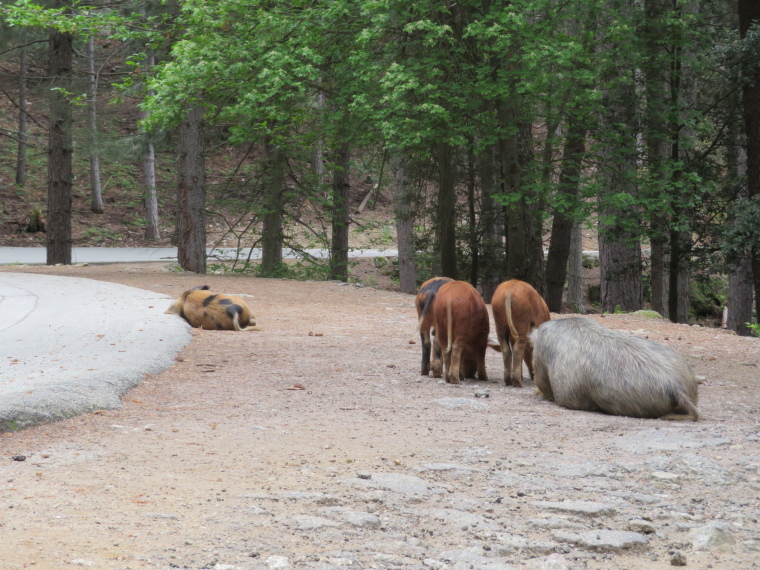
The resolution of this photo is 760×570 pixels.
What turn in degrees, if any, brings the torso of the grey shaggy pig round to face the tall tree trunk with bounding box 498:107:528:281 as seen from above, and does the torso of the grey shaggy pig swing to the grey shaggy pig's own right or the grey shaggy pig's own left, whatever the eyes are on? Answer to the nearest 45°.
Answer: approximately 45° to the grey shaggy pig's own right

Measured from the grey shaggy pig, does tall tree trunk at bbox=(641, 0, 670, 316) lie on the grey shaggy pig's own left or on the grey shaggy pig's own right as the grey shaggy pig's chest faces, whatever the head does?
on the grey shaggy pig's own right

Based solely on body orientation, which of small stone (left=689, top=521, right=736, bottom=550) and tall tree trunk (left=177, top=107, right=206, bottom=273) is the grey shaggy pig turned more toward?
the tall tree trunk

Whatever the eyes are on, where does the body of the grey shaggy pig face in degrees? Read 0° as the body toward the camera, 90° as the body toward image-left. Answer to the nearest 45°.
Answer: approximately 135°

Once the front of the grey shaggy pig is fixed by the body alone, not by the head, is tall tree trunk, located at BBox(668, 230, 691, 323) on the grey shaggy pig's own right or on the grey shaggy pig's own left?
on the grey shaggy pig's own right

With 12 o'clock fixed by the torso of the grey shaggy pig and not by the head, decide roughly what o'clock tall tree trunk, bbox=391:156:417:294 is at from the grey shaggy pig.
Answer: The tall tree trunk is roughly at 1 o'clock from the grey shaggy pig.

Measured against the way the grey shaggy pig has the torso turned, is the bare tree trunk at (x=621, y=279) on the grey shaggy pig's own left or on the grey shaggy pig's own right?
on the grey shaggy pig's own right

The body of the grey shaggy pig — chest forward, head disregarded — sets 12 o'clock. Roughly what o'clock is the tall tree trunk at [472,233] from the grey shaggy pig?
The tall tree trunk is roughly at 1 o'clock from the grey shaggy pig.

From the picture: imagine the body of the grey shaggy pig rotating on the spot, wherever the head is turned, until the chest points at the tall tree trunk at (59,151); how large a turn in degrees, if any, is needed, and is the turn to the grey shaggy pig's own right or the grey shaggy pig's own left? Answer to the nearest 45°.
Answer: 0° — it already faces it

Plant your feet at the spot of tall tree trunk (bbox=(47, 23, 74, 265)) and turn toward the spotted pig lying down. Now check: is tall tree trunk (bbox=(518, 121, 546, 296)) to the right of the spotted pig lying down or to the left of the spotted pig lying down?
left

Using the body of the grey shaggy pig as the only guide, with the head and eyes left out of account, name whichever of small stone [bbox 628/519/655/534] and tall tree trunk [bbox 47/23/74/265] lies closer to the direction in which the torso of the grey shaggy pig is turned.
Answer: the tall tree trunk
